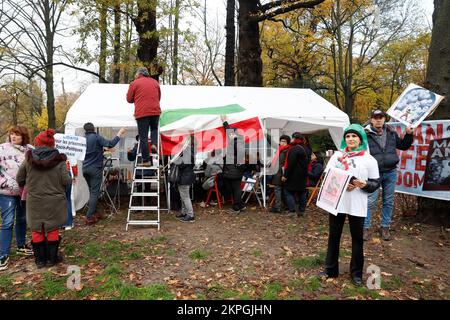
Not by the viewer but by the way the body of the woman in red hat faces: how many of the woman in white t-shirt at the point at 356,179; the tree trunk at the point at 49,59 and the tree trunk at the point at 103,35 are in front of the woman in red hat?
2

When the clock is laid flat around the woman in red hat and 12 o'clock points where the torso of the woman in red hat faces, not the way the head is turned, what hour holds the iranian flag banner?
The iranian flag banner is roughly at 2 o'clock from the woman in red hat.

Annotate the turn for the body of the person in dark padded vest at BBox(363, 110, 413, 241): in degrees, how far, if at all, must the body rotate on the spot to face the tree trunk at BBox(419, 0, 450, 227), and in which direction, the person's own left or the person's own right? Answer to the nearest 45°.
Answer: approximately 135° to the person's own left

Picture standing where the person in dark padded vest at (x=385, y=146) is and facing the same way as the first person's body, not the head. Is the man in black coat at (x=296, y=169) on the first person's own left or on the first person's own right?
on the first person's own right

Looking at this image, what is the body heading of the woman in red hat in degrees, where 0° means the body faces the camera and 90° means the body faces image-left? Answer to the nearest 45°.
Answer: approximately 180°

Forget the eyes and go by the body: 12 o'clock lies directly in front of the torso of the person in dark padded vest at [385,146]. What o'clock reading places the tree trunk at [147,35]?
The tree trunk is roughly at 4 o'clock from the person in dark padded vest.

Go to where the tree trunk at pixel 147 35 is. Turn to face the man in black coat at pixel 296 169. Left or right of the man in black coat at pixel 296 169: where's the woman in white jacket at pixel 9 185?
right

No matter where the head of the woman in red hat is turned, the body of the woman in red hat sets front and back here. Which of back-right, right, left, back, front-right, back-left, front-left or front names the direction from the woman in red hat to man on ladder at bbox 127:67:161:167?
front-right

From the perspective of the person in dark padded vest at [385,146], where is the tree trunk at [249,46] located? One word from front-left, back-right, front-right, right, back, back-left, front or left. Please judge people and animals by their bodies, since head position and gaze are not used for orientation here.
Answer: back-right

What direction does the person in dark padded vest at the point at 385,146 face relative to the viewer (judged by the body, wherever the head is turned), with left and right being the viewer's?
facing the viewer

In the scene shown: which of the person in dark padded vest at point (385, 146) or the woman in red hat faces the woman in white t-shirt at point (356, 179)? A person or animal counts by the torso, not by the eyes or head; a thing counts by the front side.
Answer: the person in dark padded vest

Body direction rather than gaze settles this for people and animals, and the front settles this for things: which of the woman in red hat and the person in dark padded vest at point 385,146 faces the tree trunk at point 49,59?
the woman in red hat

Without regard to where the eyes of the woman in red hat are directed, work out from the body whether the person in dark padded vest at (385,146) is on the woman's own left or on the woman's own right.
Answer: on the woman's own right

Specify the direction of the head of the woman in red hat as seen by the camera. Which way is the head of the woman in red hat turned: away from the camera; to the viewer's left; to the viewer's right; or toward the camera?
away from the camera

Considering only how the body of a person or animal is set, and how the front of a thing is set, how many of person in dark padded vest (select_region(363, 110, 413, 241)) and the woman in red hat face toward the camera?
1
